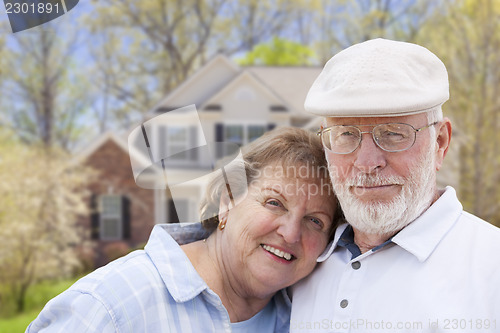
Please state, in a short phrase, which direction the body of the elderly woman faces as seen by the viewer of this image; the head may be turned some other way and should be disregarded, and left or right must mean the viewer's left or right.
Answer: facing the viewer and to the right of the viewer

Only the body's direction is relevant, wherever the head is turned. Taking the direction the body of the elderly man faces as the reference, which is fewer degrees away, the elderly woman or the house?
the elderly woman

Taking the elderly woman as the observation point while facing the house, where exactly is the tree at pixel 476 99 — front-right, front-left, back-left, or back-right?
front-right

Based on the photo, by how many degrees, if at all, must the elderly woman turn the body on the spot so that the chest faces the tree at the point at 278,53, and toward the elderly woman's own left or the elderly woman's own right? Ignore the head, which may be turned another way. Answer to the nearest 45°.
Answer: approximately 135° to the elderly woman's own left

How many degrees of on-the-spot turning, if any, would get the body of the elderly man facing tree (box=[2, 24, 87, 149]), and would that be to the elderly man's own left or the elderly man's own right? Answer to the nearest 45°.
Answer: approximately 90° to the elderly man's own right

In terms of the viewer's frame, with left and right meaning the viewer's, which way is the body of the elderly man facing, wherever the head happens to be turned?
facing the viewer and to the left of the viewer

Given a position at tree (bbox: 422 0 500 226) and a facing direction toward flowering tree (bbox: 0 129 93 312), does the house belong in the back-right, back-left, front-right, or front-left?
front-right

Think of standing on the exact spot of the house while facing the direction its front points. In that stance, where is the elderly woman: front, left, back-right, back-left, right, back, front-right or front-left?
front

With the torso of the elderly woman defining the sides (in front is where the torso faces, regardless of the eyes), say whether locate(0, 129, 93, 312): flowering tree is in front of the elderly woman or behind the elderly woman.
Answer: behind

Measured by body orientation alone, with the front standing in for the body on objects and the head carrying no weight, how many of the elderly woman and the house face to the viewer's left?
0

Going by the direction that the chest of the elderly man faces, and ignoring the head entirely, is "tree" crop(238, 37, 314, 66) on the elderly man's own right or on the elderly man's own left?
on the elderly man's own right

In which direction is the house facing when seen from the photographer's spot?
facing the viewer

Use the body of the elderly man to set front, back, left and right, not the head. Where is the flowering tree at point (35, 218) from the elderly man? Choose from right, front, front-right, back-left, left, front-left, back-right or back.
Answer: right

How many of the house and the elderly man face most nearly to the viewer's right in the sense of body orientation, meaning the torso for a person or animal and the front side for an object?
0

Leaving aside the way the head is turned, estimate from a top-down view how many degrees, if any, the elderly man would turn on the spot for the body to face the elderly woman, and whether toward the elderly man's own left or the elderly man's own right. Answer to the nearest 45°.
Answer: approximately 45° to the elderly man's own right

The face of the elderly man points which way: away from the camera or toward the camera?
toward the camera
